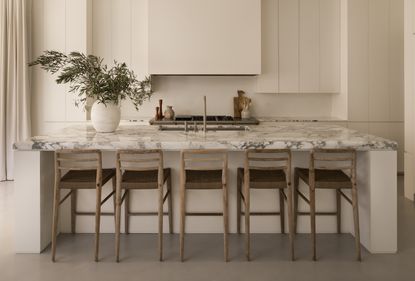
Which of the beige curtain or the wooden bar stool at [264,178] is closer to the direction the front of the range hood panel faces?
the wooden bar stool

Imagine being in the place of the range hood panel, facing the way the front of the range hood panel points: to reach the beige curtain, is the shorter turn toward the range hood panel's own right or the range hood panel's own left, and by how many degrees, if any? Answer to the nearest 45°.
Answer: approximately 90° to the range hood panel's own right

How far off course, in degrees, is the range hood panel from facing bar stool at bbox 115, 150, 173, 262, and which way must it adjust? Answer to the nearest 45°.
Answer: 0° — it already faces it

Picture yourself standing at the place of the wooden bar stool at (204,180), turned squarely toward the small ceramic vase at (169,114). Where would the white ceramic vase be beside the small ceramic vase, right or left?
left

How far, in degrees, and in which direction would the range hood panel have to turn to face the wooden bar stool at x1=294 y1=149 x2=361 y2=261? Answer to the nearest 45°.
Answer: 0° — it already faces it

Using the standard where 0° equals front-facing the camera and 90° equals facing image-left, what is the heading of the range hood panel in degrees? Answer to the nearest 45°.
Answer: approximately 0°

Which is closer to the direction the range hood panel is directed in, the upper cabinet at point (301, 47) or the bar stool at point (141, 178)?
the bar stool

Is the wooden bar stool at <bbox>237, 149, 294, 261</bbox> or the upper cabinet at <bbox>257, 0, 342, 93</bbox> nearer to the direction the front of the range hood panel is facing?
the wooden bar stool
